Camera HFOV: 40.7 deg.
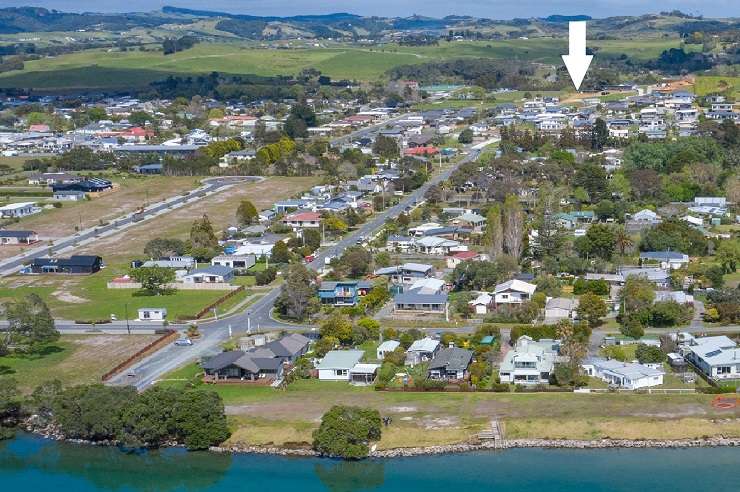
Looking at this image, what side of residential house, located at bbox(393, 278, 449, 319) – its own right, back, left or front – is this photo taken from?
front

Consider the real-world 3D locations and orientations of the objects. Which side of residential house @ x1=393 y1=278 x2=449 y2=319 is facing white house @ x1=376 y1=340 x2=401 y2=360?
front

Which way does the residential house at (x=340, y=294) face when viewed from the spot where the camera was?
facing the viewer

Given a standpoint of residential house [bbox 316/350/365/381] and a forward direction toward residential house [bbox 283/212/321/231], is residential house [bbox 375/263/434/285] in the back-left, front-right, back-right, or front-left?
front-right

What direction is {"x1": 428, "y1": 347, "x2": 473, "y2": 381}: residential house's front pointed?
toward the camera

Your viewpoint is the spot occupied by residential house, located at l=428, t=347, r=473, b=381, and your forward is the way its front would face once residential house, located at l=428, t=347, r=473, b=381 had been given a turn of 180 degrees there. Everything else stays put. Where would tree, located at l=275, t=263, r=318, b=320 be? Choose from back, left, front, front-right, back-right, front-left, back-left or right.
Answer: front-left

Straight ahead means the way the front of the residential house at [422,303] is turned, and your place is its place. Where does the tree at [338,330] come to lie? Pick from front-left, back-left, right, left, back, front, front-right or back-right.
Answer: front-right

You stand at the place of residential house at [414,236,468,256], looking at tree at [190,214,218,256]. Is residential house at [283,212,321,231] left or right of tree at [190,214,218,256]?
right

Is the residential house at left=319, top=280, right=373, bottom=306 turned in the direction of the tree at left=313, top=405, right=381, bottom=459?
yes

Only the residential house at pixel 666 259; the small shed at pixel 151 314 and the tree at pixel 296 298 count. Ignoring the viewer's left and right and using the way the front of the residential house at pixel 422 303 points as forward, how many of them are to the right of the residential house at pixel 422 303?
2

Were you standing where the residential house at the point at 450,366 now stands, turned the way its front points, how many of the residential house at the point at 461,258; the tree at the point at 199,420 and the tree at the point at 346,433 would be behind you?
1

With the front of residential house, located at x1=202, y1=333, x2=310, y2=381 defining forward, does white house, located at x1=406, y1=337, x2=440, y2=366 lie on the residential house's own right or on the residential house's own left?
on the residential house's own left

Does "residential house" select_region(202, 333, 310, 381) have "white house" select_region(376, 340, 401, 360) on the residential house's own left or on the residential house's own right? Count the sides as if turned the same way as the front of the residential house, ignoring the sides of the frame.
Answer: on the residential house's own left

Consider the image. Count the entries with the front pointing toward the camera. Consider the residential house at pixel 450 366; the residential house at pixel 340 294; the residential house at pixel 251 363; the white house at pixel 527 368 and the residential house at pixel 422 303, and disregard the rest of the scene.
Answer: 5

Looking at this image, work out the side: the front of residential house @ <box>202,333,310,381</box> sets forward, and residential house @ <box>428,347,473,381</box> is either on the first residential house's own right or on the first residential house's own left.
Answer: on the first residential house's own left
